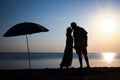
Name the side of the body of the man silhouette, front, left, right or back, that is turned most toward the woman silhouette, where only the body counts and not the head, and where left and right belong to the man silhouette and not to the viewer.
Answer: front

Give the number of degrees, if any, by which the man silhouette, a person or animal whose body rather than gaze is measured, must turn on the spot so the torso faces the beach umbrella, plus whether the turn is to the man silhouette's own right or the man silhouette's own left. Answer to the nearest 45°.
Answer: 0° — they already face it

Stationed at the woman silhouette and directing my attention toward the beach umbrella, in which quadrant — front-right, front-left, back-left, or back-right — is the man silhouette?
back-left

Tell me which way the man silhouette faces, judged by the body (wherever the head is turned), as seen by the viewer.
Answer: to the viewer's left
